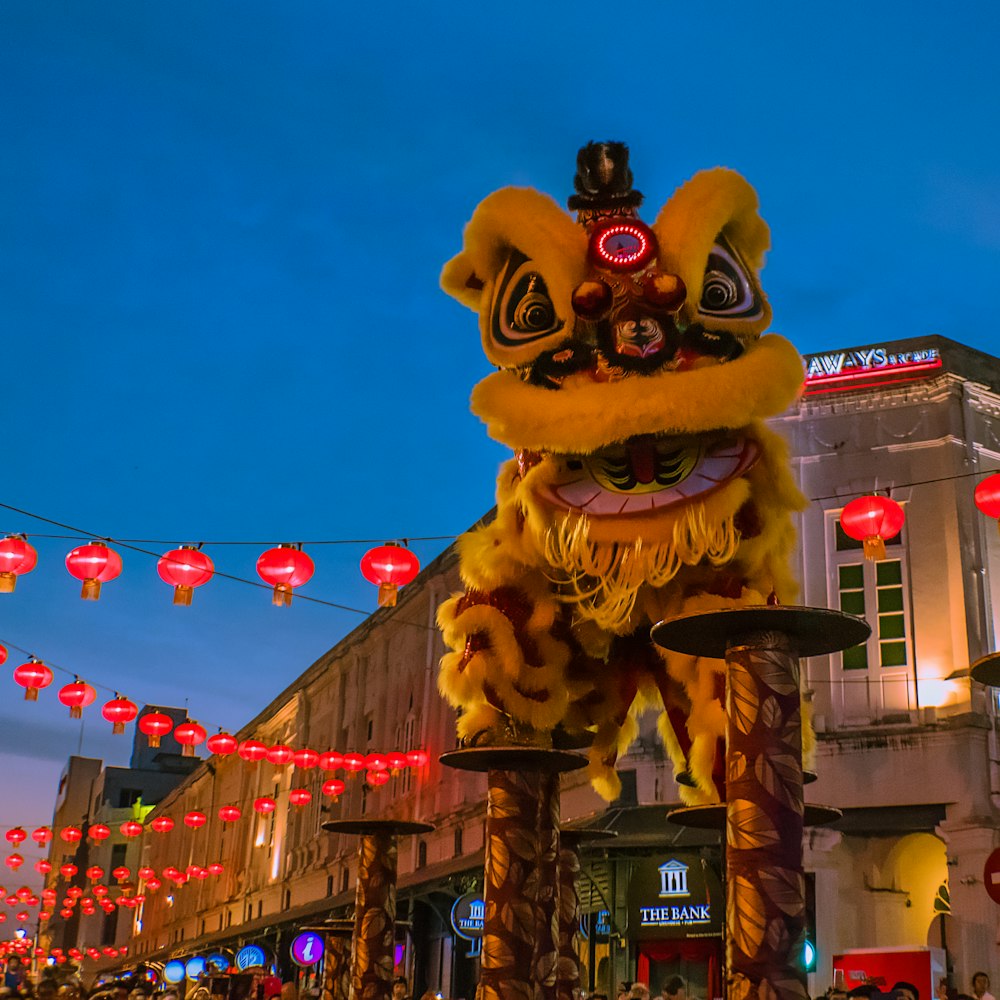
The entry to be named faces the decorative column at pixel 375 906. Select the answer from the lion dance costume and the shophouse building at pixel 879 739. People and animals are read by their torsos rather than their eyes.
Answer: the shophouse building

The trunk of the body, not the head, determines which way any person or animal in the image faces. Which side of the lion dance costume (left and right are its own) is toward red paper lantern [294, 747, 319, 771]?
back

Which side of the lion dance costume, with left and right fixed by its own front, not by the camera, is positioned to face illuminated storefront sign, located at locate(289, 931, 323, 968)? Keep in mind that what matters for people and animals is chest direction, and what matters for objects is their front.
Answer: back

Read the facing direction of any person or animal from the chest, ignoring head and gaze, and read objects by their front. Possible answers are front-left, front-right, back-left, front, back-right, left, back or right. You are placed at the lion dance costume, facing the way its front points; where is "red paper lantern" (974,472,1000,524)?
back-left

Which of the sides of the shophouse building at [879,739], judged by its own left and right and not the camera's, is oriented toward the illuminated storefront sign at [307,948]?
right

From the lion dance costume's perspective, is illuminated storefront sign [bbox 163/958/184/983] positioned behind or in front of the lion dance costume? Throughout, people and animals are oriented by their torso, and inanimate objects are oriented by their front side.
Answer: behind

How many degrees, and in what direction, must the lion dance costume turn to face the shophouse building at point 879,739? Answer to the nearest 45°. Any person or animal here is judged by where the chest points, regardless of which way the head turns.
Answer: approximately 180°

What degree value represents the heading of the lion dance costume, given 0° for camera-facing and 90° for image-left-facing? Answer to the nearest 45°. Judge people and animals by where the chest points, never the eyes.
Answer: approximately 0°

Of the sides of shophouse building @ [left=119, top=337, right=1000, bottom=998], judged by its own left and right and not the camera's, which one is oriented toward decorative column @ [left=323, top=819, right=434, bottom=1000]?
front

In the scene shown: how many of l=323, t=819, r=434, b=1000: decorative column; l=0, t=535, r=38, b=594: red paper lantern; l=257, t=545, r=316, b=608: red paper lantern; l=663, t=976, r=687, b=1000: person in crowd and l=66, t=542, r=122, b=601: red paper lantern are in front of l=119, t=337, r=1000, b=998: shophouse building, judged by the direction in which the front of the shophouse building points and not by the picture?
5

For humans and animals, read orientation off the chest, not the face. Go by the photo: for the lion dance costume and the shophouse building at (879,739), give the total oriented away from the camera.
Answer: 0

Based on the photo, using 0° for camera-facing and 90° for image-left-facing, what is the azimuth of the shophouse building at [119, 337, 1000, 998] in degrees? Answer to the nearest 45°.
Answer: approximately 45°
